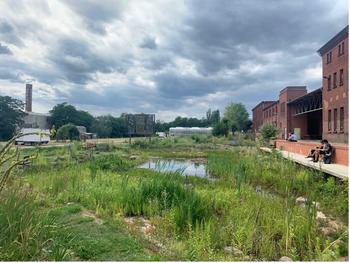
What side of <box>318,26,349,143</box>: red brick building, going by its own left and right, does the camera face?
left

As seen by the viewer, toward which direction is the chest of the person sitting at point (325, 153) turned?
to the viewer's left

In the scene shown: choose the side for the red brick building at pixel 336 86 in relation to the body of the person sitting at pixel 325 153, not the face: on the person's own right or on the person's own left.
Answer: on the person's own right

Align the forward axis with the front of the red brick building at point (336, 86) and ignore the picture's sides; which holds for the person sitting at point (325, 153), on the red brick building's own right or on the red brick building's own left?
on the red brick building's own left

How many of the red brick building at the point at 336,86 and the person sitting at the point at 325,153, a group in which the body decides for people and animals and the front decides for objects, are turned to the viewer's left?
2
